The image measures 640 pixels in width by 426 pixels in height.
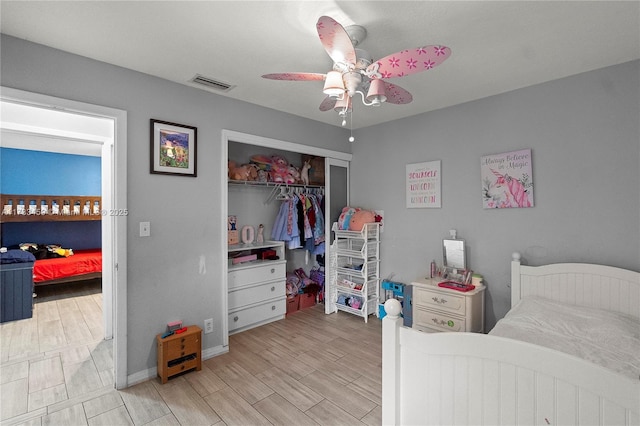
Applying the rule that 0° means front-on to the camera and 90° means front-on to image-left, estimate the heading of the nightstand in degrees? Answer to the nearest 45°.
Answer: approximately 45°

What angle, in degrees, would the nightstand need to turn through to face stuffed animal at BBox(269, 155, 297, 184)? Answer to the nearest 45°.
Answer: approximately 45° to its right

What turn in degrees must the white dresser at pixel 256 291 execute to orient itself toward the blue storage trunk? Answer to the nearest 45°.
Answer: approximately 135° to its right

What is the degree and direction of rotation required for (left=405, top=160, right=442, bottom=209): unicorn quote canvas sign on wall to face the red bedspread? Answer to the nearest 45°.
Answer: approximately 45° to its right

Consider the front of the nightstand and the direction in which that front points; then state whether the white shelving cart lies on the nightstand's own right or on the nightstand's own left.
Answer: on the nightstand's own right
